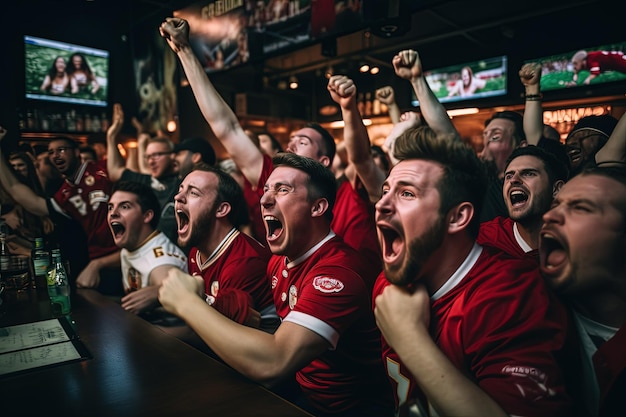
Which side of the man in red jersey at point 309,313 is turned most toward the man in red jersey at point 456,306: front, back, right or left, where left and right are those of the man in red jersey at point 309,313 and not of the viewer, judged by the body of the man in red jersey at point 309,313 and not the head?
left

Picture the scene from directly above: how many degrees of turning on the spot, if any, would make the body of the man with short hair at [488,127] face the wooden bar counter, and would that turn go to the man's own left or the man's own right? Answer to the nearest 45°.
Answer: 0° — they already face it

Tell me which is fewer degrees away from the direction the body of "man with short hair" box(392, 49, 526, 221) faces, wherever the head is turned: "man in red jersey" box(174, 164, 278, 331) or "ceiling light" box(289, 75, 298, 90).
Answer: the man in red jersey

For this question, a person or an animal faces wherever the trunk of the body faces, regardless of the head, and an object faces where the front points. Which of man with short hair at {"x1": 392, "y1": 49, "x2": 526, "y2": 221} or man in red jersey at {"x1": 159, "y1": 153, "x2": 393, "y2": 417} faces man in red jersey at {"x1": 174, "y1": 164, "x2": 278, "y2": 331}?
the man with short hair

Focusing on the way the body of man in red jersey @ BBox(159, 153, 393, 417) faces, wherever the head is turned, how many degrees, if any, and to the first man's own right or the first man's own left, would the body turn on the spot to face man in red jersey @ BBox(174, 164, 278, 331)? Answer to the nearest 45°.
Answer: approximately 90° to the first man's own right

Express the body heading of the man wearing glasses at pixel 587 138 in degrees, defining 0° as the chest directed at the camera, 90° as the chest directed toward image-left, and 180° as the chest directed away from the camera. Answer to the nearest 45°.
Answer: approximately 45°

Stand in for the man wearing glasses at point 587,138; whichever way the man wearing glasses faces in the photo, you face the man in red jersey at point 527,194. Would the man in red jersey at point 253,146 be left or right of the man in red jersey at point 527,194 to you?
right
